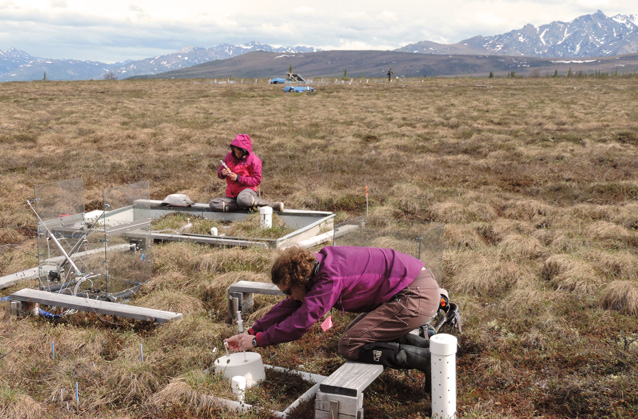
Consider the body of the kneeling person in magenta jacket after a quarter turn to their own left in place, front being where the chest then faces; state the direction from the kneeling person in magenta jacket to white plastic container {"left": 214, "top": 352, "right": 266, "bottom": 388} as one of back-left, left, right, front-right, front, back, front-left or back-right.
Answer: right

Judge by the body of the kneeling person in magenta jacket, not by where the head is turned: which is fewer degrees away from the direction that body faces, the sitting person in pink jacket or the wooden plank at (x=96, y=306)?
the wooden plank

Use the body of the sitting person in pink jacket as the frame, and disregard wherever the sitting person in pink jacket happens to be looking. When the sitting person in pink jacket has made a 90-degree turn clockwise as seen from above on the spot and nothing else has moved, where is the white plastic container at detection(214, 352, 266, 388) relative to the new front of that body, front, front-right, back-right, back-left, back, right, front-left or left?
back-left

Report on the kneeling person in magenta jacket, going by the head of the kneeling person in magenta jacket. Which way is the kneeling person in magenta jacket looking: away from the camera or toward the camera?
toward the camera

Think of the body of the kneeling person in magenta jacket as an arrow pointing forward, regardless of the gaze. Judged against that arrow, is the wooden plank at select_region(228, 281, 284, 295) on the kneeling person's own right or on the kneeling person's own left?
on the kneeling person's own right

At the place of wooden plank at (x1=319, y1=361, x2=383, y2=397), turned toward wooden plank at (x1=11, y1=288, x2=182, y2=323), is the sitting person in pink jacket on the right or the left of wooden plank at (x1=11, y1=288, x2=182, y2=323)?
right

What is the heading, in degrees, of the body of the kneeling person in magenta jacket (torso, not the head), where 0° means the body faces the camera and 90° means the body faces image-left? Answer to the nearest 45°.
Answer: approximately 90°

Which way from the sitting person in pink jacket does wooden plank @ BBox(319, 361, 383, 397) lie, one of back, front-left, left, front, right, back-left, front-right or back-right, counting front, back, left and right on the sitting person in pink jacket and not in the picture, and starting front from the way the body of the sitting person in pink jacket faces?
front-left

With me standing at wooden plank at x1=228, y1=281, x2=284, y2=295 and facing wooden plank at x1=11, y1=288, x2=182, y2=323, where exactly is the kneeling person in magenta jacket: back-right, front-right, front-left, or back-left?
back-left

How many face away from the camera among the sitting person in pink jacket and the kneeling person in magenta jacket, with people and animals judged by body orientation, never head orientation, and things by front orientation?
0

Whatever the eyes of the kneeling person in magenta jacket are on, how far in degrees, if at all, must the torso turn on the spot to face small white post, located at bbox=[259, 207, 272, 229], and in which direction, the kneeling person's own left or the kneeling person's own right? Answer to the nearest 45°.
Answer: approximately 90° to the kneeling person's own right

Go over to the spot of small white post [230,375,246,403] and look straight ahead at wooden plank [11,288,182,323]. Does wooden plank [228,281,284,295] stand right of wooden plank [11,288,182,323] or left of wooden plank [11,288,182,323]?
right

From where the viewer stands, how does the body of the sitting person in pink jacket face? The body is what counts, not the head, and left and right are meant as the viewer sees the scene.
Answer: facing the viewer and to the left of the viewer

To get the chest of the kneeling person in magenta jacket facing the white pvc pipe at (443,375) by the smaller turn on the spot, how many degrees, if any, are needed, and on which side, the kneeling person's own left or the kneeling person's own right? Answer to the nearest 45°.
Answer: approximately 135° to the kneeling person's own left
